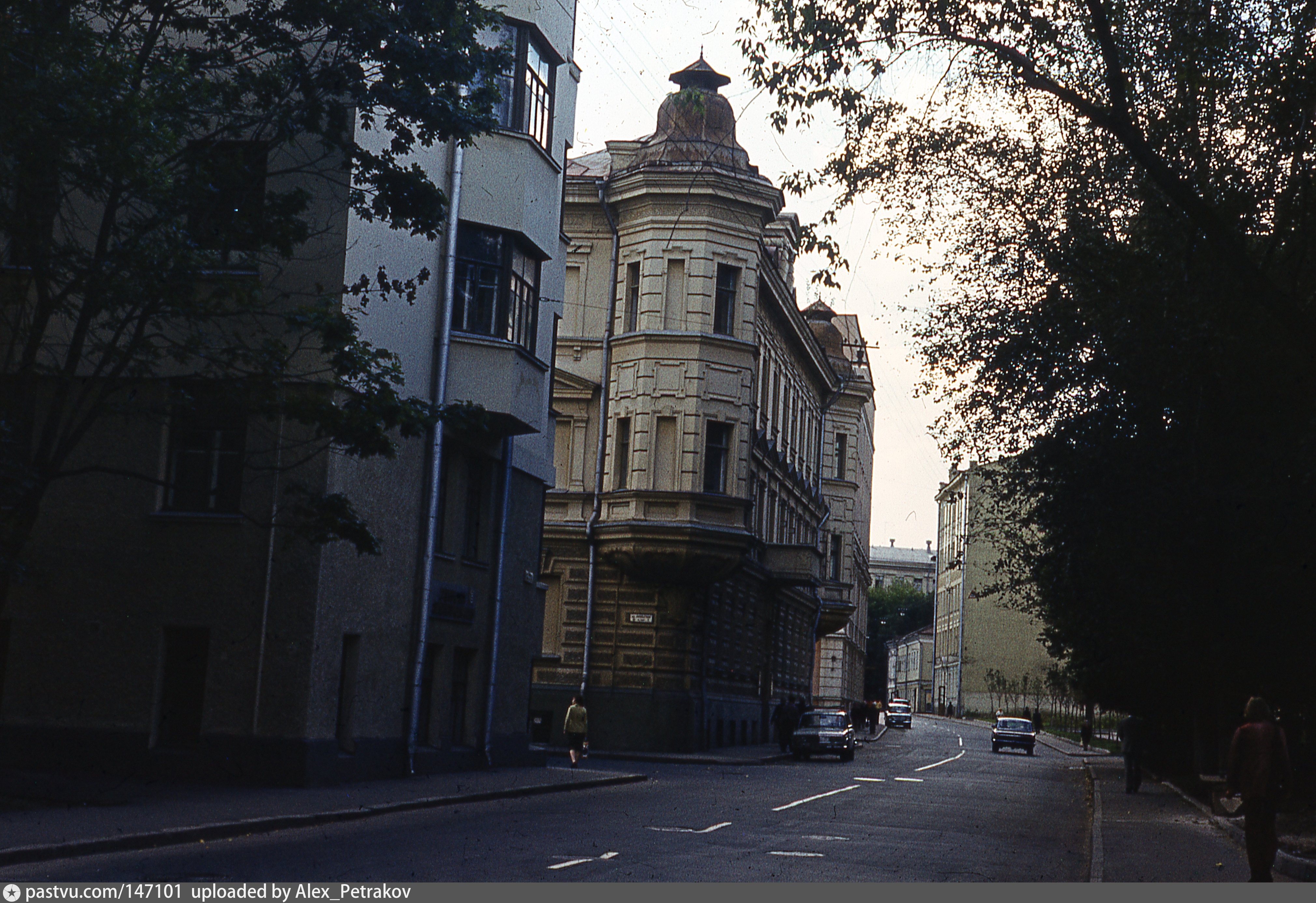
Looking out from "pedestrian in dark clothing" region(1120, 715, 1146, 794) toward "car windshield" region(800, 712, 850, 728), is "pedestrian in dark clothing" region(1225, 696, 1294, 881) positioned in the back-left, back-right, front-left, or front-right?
back-left

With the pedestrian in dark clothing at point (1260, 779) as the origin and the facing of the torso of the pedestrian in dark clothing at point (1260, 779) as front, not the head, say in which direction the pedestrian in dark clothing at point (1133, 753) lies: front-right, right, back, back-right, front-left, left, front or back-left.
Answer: front

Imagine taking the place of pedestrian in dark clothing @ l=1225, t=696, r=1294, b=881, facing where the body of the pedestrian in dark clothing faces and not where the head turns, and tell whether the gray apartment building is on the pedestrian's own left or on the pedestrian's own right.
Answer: on the pedestrian's own left

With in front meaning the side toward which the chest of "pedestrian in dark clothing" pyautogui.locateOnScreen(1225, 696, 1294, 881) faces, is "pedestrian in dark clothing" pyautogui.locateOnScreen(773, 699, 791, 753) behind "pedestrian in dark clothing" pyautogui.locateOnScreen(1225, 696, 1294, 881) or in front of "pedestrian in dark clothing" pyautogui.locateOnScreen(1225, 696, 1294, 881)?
in front

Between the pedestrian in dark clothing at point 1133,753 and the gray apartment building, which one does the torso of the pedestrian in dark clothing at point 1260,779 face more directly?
the pedestrian in dark clothing

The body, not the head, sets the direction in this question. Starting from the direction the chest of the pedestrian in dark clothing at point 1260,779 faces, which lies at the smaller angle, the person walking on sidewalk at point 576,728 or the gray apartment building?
the person walking on sidewalk

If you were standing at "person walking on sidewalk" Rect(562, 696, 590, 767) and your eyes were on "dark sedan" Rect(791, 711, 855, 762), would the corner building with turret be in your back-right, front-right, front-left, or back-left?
front-left

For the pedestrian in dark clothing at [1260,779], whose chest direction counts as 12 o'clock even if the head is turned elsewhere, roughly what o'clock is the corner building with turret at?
The corner building with turret is roughly at 11 o'clock from the pedestrian in dark clothing.

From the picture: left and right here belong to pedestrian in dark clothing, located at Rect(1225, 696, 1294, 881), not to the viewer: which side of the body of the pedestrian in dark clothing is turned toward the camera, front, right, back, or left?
back

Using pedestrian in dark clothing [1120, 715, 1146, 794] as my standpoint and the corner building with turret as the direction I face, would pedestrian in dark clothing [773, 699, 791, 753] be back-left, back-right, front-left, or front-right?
front-right
